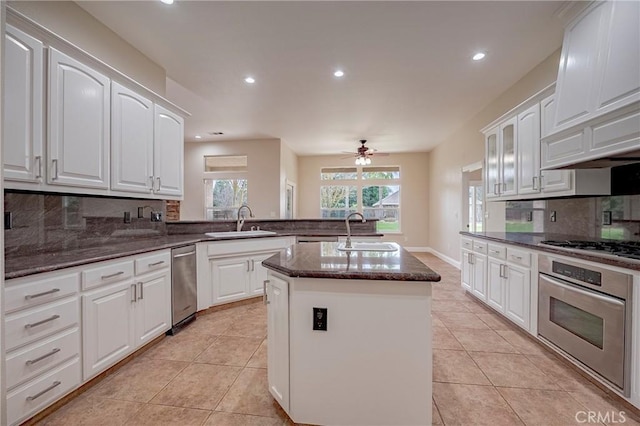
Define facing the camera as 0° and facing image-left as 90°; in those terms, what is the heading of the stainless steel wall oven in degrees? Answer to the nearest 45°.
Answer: approximately 45°

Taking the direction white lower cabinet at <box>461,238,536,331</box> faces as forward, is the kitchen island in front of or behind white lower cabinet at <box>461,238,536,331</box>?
in front

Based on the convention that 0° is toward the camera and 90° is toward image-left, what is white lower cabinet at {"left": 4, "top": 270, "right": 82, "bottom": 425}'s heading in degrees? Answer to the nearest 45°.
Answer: approximately 315°

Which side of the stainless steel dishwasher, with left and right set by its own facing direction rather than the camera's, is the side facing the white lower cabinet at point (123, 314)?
right

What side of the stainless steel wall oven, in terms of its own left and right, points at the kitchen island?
front

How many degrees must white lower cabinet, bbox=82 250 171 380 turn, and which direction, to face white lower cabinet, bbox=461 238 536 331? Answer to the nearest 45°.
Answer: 0° — it already faces it

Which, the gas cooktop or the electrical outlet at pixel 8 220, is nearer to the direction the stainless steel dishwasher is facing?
the gas cooktop

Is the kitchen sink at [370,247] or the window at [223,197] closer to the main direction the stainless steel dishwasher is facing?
the kitchen sink

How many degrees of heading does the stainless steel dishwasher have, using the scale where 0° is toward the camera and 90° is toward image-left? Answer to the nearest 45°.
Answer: approximately 315°

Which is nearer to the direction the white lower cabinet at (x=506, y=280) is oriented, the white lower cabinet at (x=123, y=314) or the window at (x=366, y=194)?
the white lower cabinet

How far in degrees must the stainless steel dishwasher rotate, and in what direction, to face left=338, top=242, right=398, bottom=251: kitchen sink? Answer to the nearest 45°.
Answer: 0° — it already faces it

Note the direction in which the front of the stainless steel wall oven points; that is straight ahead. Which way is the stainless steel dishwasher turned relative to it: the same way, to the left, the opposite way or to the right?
the opposite way

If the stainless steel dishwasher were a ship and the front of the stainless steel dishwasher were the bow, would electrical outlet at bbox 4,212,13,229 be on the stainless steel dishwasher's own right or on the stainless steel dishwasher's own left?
on the stainless steel dishwasher's own right

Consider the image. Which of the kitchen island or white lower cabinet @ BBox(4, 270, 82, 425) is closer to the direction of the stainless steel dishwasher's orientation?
the kitchen island

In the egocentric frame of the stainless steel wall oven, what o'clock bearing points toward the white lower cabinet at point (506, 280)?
The white lower cabinet is roughly at 3 o'clock from the stainless steel wall oven.

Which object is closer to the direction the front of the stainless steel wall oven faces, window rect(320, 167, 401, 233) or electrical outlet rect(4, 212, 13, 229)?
the electrical outlet

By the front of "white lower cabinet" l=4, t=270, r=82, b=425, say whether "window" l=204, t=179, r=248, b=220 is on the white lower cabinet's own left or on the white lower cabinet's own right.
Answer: on the white lower cabinet's own left

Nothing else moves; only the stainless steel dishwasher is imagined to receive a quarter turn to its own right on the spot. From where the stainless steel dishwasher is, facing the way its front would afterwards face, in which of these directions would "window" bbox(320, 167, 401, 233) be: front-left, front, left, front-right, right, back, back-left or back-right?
back
